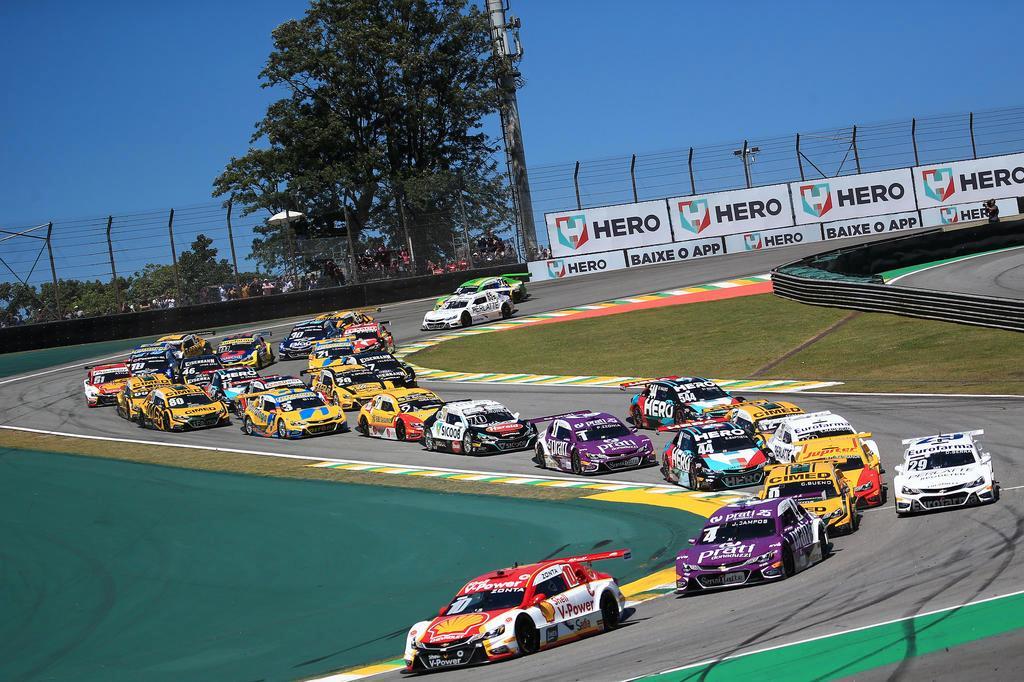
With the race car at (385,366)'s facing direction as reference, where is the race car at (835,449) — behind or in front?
in front

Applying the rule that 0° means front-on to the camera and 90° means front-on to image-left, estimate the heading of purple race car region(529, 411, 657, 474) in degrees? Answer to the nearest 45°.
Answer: approximately 315°

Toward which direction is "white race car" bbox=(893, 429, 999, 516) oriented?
toward the camera

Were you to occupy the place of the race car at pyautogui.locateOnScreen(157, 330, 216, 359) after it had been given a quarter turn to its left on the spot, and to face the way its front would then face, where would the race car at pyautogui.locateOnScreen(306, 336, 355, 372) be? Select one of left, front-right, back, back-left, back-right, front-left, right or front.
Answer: front

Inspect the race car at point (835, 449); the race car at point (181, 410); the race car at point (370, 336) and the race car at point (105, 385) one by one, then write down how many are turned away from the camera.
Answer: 0

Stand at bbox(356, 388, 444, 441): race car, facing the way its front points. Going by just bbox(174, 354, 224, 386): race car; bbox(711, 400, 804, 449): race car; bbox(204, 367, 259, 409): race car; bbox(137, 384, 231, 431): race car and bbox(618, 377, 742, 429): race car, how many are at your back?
3

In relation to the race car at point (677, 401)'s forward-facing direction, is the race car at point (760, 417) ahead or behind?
ahead

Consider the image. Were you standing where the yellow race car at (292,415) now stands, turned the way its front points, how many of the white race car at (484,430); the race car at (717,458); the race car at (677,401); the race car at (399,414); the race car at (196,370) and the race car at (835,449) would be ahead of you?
5

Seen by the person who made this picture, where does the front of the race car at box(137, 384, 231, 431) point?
facing the viewer and to the right of the viewer

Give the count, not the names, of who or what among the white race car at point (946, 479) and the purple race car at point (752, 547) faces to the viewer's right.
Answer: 0

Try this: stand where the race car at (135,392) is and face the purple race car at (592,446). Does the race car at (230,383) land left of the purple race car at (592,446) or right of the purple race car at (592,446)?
left

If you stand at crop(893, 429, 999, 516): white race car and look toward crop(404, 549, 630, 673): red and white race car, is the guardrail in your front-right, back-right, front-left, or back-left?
back-right

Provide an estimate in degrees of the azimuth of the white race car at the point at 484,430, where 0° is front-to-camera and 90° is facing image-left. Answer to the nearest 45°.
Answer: approximately 315°
